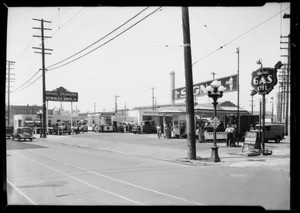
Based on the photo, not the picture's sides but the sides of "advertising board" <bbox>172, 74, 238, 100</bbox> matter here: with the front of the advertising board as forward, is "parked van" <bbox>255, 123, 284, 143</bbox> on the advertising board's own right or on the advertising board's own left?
on the advertising board's own left

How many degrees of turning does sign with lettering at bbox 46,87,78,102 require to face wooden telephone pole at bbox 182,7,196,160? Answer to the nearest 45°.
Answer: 0° — it already faces it

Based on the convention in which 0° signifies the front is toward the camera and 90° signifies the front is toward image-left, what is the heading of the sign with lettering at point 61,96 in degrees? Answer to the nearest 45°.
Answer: approximately 0°

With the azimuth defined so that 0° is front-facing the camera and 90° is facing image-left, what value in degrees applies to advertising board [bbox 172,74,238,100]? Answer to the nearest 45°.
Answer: approximately 45°
